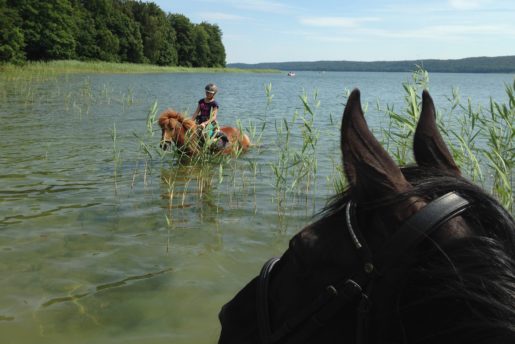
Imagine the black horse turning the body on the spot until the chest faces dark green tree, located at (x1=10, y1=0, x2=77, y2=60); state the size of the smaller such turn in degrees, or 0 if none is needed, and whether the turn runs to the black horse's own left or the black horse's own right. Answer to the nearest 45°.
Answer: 0° — it already faces it

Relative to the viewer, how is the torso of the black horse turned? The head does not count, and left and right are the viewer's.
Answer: facing away from the viewer and to the left of the viewer

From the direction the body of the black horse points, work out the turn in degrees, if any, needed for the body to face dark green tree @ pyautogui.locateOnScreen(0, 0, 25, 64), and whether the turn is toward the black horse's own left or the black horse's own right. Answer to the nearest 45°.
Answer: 0° — it already faces it
